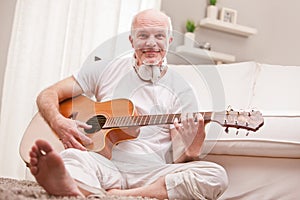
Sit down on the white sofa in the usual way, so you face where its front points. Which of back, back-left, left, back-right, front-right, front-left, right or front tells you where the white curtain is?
back-right

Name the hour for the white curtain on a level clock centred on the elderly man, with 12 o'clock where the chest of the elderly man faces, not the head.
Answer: The white curtain is roughly at 5 o'clock from the elderly man.

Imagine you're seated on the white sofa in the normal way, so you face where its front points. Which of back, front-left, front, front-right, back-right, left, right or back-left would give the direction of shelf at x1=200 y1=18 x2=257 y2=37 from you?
back

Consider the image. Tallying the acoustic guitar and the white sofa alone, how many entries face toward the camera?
2

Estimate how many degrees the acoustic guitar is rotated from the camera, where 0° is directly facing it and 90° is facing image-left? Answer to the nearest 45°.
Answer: approximately 0°

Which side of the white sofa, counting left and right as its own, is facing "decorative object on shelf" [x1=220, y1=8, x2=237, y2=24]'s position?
back

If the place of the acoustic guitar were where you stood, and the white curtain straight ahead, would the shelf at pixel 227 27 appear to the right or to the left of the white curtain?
right
